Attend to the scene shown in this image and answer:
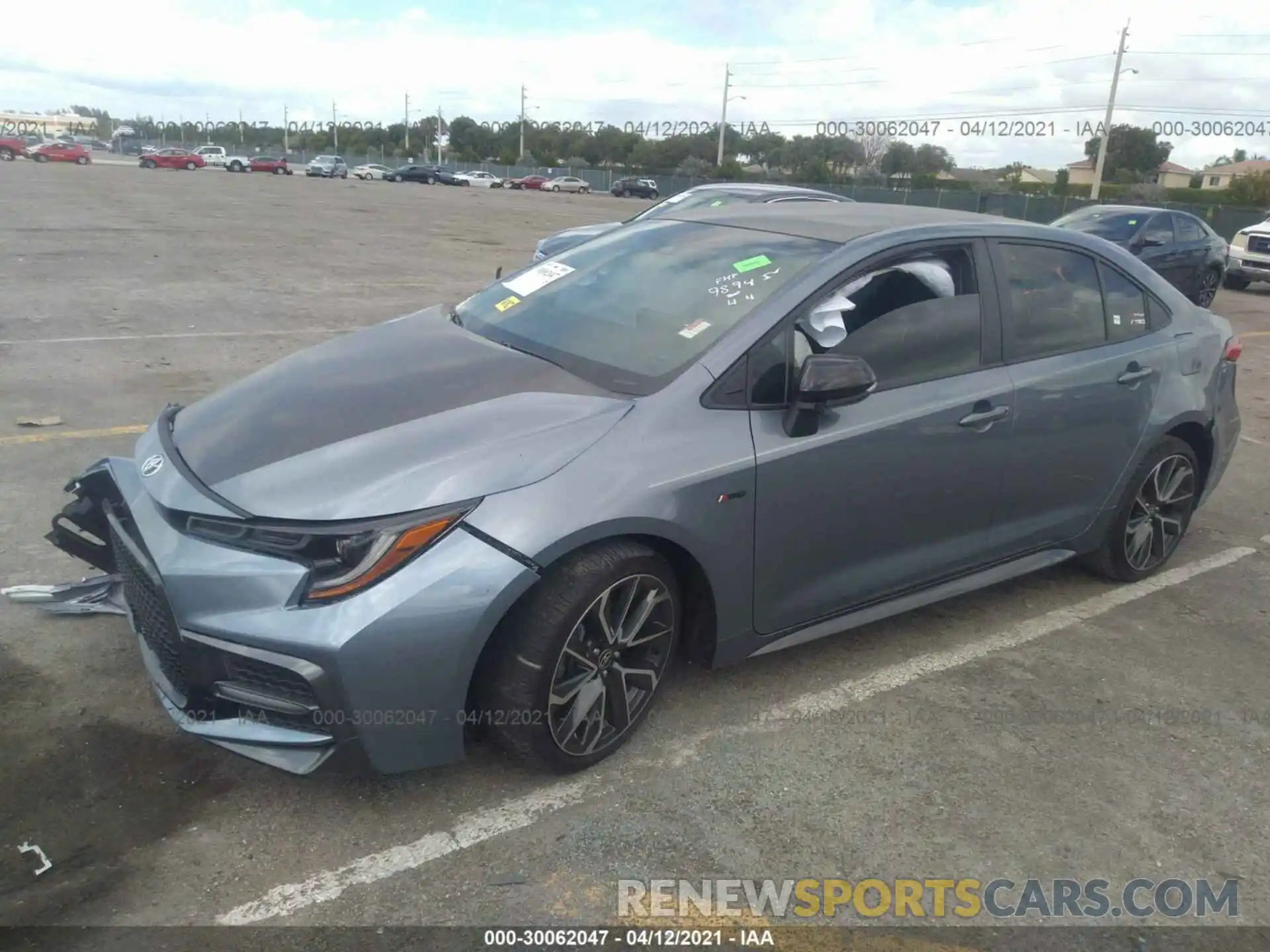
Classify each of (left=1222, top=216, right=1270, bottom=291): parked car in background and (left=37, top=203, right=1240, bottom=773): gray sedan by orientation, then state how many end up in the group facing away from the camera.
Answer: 0

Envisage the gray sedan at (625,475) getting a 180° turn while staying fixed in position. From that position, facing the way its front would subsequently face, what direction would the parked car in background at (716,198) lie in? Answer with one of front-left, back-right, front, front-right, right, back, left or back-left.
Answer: front-left

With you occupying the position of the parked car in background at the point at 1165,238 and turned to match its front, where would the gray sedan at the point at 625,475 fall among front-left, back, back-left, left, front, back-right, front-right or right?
front-left

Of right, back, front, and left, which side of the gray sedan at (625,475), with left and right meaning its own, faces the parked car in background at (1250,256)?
back

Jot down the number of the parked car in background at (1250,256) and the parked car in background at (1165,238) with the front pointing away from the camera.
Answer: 0

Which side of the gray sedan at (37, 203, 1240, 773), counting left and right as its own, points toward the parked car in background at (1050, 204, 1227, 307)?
back
